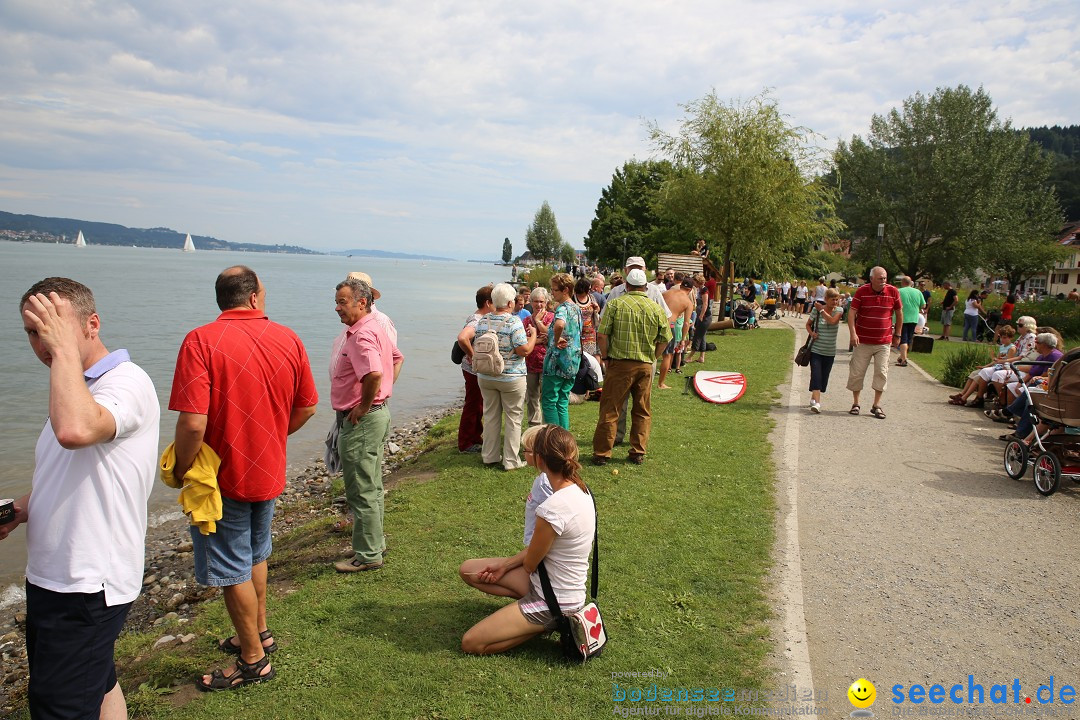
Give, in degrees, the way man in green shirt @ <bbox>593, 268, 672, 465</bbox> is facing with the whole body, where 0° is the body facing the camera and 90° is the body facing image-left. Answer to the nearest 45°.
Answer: approximately 180°

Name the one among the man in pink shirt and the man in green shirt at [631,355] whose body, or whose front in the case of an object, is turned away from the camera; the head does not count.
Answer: the man in green shirt

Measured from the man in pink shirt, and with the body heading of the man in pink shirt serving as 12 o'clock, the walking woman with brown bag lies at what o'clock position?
The walking woman with brown bag is roughly at 5 o'clock from the man in pink shirt.

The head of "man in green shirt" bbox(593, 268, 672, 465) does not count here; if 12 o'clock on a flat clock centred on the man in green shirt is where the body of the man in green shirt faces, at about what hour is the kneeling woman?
The kneeling woman is roughly at 6 o'clock from the man in green shirt.

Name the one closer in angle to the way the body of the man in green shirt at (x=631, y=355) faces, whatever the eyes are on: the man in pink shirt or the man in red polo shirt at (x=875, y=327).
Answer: the man in red polo shirt

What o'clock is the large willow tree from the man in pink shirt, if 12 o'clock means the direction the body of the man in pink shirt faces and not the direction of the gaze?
The large willow tree is roughly at 4 o'clock from the man in pink shirt.

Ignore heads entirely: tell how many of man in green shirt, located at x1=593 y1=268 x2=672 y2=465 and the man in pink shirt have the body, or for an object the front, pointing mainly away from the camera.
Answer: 1

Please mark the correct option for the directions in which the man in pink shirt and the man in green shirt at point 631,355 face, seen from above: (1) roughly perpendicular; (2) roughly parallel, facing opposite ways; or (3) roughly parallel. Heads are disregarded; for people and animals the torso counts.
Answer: roughly perpendicular

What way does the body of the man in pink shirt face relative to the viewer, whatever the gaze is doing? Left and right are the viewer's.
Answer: facing to the left of the viewer

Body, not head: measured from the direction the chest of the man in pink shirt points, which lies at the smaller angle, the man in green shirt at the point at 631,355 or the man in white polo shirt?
the man in white polo shirt

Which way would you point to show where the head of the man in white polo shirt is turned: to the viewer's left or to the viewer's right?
to the viewer's left

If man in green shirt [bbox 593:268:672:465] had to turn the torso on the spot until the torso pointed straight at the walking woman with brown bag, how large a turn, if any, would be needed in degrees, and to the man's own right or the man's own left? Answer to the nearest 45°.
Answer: approximately 45° to the man's own right

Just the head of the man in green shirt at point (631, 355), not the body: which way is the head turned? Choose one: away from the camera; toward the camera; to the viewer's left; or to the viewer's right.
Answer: away from the camera
